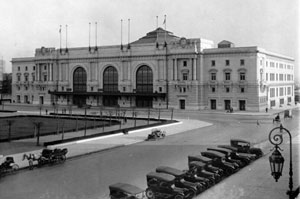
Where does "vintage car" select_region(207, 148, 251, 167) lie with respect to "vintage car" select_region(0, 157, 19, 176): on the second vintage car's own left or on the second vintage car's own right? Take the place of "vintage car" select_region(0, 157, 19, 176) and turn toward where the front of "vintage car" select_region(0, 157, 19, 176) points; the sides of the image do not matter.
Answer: on the second vintage car's own left

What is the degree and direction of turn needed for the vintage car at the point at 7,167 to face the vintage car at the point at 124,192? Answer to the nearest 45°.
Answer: approximately 90° to its left

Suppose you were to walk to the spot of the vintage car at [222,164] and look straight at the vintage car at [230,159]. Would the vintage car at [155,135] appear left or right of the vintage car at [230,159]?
left
